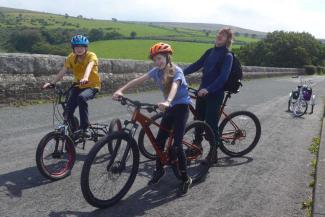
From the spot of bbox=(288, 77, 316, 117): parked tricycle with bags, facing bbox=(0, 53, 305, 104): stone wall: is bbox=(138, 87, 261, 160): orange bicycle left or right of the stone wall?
left

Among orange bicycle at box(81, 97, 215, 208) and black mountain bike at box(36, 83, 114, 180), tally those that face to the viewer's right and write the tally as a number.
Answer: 0

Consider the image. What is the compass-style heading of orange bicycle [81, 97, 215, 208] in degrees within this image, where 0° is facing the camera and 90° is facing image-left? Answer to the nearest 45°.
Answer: approximately 45°

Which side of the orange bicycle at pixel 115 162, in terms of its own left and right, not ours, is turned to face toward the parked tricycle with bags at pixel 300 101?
back
